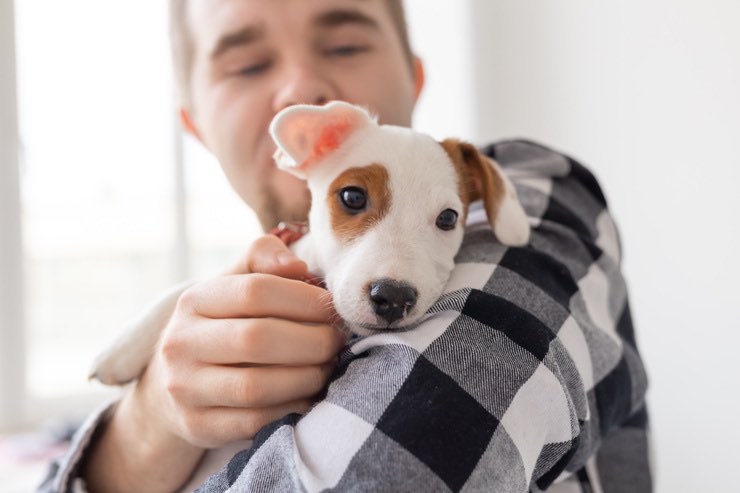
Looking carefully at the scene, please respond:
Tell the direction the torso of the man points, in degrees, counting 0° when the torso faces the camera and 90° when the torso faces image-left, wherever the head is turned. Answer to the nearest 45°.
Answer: approximately 0°
